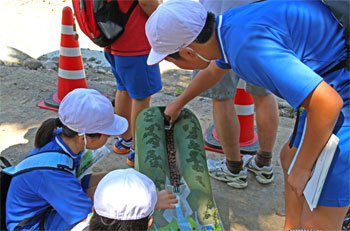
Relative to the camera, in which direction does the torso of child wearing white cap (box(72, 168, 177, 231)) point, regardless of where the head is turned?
away from the camera

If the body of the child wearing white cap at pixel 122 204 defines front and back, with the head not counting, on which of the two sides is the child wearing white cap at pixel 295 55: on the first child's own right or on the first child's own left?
on the first child's own right

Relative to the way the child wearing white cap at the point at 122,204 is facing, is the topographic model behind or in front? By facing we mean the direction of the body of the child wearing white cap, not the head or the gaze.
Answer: in front

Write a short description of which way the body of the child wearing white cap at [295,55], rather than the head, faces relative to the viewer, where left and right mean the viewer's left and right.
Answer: facing to the left of the viewer

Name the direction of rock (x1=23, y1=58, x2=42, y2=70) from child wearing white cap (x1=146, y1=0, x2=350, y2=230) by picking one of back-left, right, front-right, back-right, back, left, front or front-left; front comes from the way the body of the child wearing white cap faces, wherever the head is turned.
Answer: front-right

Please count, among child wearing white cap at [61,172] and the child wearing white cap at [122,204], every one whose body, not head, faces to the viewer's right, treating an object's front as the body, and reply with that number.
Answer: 1

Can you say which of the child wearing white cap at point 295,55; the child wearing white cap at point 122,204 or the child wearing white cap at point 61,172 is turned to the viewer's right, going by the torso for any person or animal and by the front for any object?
the child wearing white cap at point 61,172

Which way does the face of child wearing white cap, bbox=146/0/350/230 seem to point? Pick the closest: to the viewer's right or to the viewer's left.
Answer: to the viewer's left

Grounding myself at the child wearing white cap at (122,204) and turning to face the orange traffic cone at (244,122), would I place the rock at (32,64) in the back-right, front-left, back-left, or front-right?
front-left

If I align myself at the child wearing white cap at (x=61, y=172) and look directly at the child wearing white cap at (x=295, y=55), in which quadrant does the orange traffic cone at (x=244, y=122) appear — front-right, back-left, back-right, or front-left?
front-left

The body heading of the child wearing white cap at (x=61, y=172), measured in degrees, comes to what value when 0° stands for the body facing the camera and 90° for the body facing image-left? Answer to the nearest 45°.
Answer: approximately 270°

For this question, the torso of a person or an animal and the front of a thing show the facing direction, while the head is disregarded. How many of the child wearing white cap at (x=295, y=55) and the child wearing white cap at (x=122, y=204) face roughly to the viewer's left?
1

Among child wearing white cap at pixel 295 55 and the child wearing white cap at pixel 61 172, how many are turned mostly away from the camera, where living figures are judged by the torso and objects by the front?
0

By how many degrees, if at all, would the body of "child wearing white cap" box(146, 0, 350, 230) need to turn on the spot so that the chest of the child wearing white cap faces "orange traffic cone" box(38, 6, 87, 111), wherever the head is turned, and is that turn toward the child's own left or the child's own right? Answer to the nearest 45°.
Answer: approximately 45° to the child's own right

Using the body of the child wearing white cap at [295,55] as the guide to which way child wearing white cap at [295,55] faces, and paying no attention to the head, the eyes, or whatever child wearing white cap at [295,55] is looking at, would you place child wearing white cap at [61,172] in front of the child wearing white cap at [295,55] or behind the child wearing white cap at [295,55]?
in front

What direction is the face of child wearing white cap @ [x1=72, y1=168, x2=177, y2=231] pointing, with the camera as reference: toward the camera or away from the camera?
away from the camera

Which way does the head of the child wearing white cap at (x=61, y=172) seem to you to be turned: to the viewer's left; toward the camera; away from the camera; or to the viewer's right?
to the viewer's right
